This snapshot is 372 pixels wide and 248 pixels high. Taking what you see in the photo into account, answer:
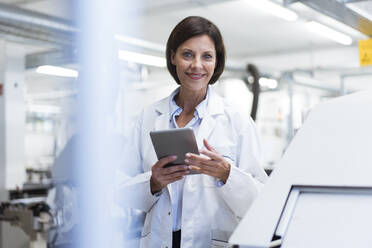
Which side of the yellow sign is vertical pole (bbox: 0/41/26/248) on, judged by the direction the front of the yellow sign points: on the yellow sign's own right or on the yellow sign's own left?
on the yellow sign's own right

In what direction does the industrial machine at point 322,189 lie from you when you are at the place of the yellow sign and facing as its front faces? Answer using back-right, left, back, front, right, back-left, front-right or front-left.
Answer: front

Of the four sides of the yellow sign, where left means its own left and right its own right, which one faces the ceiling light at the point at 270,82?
back

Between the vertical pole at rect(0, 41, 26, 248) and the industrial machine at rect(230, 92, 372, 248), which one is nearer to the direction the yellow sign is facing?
the industrial machine

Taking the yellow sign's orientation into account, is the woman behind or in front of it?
in front

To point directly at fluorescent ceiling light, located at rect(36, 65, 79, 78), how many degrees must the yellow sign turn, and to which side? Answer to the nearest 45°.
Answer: approximately 45° to its right

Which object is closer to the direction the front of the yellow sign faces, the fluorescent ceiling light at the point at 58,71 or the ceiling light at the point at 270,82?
the fluorescent ceiling light

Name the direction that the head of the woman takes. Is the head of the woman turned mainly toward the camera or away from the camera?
toward the camera

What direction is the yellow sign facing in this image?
toward the camera
